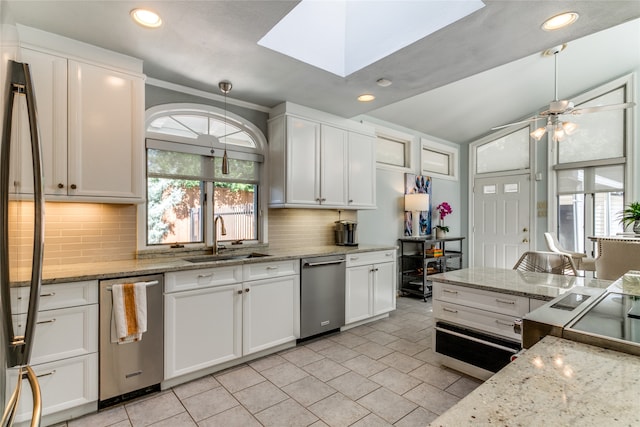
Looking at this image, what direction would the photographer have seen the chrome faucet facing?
facing the viewer and to the right of the viewer

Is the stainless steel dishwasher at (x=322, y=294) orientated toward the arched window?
no

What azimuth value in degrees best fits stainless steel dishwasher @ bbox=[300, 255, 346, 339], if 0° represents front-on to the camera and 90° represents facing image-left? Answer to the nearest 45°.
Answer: approximately 315°

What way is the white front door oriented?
toward the camera

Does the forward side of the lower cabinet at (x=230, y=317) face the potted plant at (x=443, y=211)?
no

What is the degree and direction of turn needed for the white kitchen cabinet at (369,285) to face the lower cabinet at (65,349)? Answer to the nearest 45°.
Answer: approximately 90° to its right

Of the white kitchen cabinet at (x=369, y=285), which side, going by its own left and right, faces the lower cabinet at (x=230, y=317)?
right

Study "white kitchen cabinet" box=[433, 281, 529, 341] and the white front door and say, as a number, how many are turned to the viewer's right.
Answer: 0

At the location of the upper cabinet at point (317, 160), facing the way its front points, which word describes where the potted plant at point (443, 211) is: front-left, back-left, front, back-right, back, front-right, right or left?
left

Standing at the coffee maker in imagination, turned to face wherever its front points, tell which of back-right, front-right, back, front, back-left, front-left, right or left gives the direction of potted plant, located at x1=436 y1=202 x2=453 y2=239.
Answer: left

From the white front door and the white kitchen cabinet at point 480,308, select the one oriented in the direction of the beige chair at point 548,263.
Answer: the white front door

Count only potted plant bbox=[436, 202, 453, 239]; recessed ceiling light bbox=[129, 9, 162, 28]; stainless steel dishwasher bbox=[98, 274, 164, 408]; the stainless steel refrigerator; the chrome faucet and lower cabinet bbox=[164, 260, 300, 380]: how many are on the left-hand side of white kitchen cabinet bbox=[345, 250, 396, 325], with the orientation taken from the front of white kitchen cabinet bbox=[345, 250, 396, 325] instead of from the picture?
1

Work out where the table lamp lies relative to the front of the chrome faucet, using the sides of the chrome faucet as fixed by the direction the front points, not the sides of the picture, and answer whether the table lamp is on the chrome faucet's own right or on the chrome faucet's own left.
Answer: on the chrome faucet's own left

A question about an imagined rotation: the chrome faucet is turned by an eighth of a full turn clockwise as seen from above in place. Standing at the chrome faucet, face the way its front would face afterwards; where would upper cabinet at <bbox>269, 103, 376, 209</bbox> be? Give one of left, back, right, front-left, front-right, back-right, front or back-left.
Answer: left

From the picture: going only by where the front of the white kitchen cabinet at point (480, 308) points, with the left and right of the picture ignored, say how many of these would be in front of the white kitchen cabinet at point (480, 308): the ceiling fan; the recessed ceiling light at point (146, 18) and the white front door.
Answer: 1

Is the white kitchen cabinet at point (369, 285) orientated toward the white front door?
no

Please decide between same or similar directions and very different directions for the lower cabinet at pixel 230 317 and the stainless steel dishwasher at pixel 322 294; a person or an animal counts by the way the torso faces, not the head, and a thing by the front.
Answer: same or similar directions
